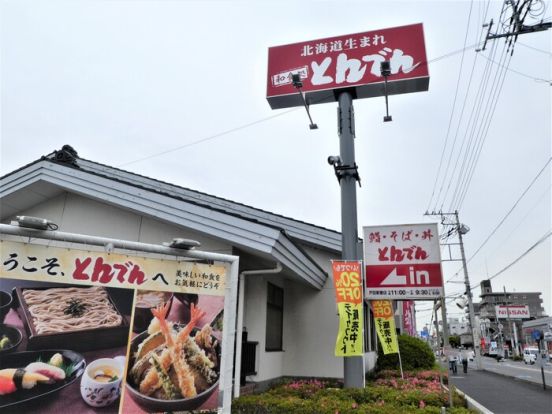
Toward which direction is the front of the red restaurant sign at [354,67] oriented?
toward the camera

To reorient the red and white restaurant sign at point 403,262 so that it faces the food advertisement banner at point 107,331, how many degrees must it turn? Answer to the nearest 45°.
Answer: approximately 45° to its right

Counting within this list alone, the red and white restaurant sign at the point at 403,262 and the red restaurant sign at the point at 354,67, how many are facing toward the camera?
2

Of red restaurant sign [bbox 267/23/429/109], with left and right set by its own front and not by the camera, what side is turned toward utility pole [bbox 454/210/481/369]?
back

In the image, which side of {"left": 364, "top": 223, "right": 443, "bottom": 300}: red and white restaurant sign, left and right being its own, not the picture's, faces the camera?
front

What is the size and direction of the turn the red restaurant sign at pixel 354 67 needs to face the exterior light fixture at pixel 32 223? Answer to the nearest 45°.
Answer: approximately 45° to its right
